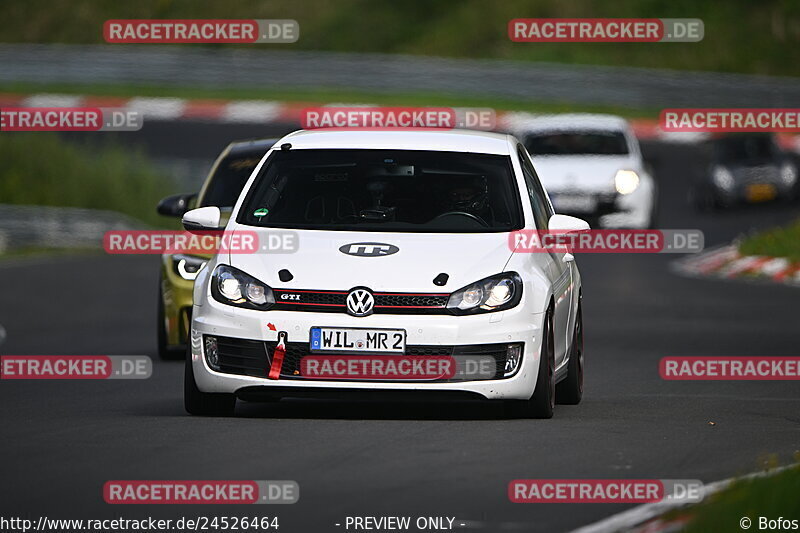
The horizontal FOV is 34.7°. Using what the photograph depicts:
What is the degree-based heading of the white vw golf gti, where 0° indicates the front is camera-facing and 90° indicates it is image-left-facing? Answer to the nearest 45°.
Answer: approximately 0°

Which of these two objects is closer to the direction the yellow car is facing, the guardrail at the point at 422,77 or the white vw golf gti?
the white vw golf gti

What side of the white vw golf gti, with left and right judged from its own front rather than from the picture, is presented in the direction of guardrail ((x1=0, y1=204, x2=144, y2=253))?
back

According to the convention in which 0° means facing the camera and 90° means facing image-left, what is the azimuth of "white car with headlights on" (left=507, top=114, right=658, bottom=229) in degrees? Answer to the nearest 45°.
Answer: approximately 0°

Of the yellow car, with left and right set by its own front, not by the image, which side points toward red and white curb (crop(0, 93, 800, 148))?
back

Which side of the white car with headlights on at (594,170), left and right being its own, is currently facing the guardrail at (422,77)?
back

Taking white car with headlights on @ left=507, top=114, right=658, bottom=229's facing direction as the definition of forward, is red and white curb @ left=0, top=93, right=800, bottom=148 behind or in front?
behind

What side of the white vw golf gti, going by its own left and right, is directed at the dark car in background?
back

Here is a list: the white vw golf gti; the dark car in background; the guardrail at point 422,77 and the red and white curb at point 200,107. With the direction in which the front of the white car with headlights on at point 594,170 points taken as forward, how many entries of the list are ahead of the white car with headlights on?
1

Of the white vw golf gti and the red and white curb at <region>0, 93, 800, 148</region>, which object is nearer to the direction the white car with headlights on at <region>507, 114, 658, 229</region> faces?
the white vw golf gti
